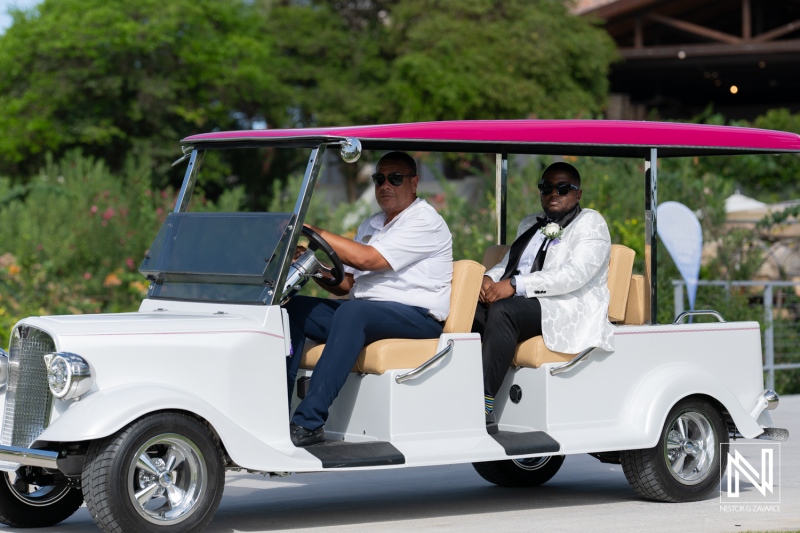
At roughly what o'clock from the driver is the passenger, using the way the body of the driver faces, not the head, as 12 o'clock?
The passenger is roughly at 7 o'clock from the driver.

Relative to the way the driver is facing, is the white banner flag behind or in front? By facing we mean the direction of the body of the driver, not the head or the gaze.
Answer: behind

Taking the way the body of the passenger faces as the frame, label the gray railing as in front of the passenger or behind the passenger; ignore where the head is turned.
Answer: behind

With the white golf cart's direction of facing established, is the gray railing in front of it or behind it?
behind

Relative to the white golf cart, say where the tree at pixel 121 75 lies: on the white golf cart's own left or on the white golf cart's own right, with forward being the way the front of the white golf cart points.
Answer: on the white golf cart's own right
